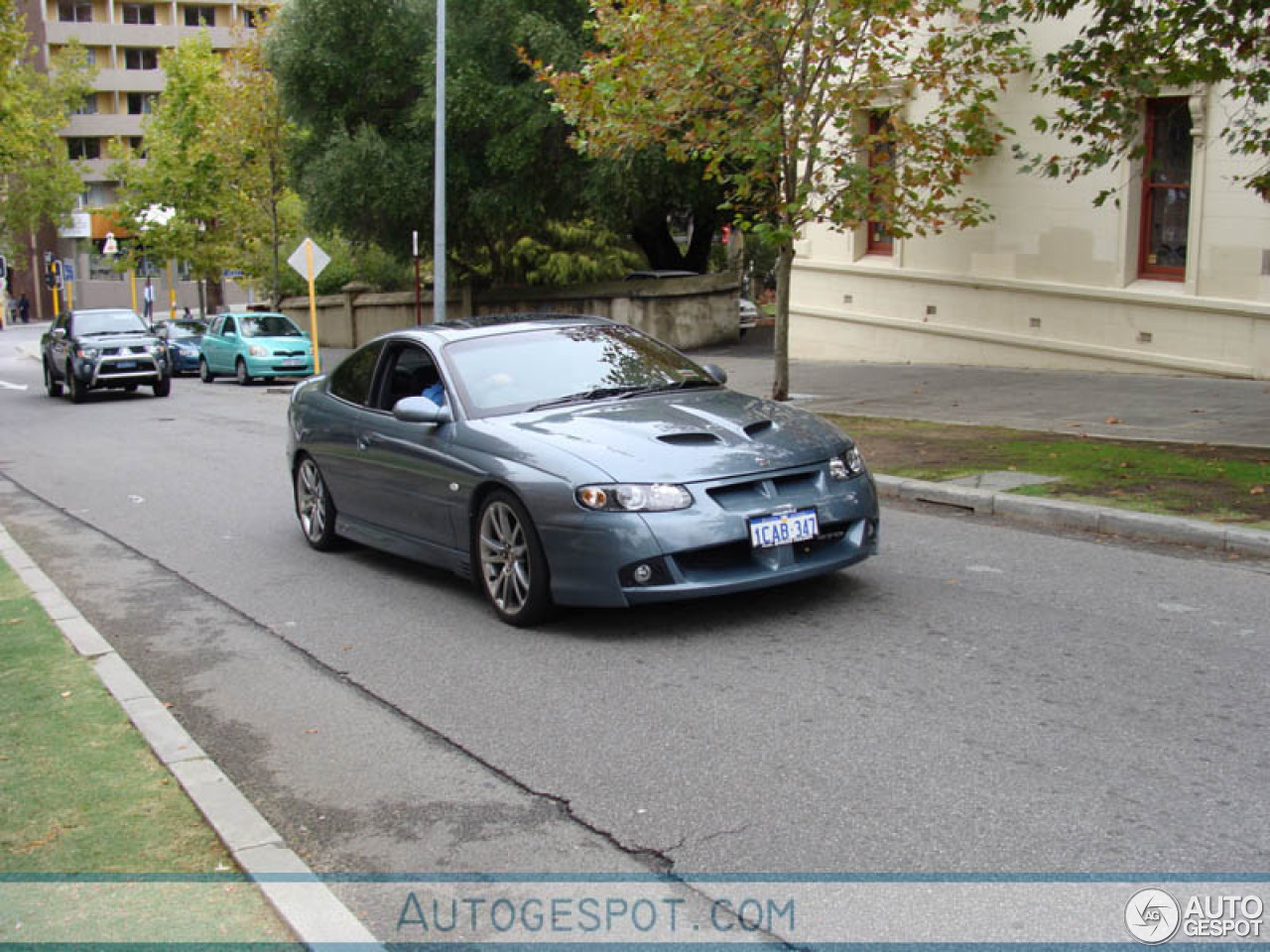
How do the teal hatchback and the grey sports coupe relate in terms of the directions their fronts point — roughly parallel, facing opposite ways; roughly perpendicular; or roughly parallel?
roughly parallel

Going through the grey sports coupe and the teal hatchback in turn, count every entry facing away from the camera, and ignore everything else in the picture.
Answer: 0

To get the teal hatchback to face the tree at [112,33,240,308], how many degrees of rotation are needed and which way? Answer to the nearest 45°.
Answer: approximately 135° to its left

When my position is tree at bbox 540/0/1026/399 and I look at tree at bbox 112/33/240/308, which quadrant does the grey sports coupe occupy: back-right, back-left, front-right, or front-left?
back-left

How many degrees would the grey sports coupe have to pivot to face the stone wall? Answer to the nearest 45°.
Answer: approximately 135° to its left

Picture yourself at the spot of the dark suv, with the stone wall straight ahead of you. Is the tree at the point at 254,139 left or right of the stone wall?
left

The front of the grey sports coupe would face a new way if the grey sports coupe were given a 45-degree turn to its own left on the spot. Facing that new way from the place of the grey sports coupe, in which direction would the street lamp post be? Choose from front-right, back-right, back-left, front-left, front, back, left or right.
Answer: left

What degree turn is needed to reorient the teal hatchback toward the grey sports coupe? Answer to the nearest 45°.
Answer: approximately 45° to its right

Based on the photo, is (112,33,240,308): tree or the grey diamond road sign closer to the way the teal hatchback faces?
the grey diamond road sign

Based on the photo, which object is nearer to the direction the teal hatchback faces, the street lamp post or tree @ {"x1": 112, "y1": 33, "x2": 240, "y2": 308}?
the street lamp post

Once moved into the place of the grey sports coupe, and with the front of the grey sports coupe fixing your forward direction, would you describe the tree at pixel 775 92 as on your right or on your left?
on your left

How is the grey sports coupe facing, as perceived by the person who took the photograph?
facing the viewer and to the right of the viewer

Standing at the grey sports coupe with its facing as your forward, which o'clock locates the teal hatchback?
The teal hatchback is roughly at 7 o'clock from the grey sports coupe.

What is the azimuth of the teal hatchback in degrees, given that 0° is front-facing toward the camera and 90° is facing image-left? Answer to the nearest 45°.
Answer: approximately 315°
